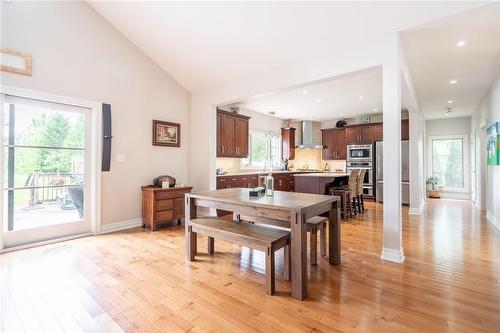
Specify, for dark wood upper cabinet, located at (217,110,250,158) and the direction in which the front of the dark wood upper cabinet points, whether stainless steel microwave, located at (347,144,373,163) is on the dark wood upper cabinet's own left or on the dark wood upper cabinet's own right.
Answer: on the dark wood upper cabinet's own left

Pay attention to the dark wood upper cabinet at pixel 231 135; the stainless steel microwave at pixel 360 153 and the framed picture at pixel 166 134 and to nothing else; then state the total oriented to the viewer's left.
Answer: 0

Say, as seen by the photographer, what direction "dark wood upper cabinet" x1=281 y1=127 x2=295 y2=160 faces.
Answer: facing the viewer and to the right of the viewer

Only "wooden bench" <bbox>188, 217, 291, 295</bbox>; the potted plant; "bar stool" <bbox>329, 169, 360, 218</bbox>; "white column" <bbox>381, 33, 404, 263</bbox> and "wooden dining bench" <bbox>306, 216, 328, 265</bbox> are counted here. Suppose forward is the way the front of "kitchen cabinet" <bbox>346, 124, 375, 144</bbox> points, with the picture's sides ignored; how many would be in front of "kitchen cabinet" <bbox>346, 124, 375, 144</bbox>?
4

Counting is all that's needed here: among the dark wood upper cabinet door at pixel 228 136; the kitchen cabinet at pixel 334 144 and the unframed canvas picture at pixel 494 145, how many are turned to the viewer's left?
1

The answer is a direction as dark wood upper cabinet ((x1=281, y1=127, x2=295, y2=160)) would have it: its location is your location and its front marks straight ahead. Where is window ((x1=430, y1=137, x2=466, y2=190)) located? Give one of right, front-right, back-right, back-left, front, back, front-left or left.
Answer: front-left

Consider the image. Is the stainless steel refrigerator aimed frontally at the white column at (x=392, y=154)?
yes

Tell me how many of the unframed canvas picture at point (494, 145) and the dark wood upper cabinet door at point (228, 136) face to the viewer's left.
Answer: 1

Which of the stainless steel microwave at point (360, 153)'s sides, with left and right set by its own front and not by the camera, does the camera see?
front

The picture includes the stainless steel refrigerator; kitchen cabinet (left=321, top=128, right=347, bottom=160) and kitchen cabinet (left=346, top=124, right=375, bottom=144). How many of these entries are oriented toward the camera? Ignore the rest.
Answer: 3

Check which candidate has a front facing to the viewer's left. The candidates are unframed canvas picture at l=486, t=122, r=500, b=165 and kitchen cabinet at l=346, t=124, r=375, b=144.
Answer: the unframed canvas picture

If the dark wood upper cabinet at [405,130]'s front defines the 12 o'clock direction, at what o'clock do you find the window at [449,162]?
The window is roughly at 7 o'clock from the dark wood upper cabinet.

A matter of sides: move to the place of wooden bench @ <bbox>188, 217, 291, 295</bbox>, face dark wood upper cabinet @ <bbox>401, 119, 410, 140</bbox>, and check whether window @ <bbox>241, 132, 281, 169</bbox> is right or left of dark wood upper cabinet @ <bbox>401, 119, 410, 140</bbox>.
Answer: left
